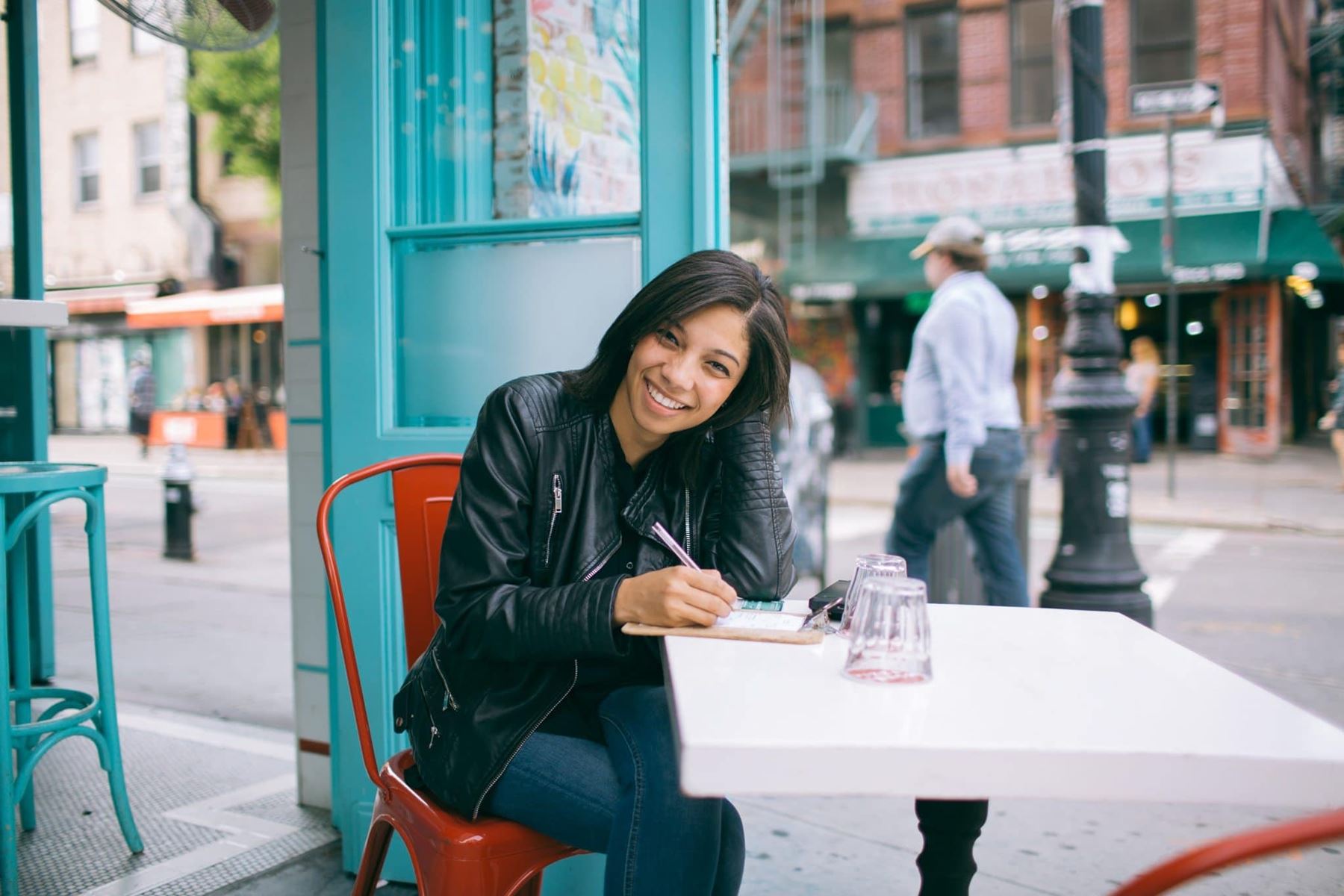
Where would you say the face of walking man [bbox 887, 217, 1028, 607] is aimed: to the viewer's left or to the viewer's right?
to the viewer's left

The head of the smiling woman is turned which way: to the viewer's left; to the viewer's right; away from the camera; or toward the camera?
toward the camera

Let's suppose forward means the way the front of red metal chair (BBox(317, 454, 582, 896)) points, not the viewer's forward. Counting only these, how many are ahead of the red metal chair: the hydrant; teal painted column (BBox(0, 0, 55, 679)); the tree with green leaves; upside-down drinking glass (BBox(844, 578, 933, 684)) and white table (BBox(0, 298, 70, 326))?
1

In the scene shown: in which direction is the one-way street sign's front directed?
toward the camera

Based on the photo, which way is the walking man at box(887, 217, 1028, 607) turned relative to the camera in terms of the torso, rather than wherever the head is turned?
to the viewer's left

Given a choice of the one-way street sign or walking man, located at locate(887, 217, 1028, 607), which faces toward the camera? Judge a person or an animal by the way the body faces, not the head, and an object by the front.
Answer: the one-way street sign

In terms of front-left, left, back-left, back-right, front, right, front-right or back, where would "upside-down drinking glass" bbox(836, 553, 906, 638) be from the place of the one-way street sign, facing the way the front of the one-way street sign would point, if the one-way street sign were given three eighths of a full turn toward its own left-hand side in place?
back-right
